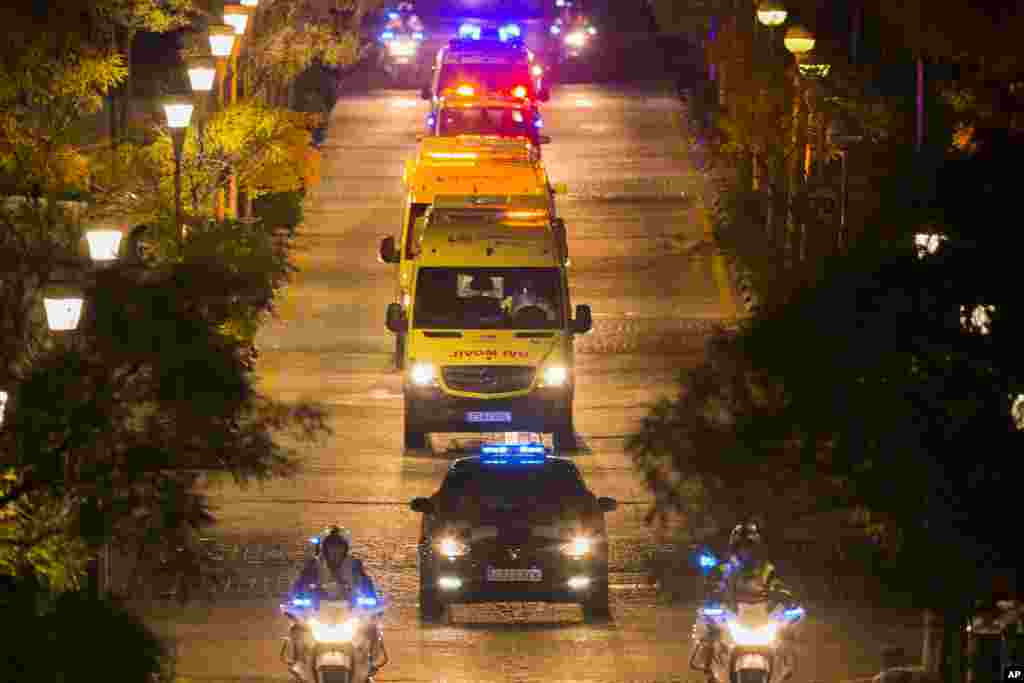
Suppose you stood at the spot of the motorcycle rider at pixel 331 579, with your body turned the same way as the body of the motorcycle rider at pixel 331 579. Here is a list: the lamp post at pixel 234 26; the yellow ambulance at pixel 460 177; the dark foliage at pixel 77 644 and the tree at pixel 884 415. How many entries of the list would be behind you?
2

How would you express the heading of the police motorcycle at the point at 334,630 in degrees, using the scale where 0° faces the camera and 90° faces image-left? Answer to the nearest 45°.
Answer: approximately 0°

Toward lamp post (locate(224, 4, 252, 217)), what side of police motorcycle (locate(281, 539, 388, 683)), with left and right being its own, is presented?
back

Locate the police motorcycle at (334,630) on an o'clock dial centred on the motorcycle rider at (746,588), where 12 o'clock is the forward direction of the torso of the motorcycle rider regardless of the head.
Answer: The police motorcycle is roughly at 3 o'clock from the motorcycle rider.

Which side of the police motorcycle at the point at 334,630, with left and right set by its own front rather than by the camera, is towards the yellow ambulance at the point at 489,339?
back

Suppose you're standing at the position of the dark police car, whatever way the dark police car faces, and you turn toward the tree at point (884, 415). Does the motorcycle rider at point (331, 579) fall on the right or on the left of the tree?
right

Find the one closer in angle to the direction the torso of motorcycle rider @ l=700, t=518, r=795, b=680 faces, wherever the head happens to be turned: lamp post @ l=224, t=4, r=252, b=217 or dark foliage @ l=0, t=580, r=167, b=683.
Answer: the dark foliage

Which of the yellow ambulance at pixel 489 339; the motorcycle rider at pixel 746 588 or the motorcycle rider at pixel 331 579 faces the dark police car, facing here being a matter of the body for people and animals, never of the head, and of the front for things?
the yellow ambulance
